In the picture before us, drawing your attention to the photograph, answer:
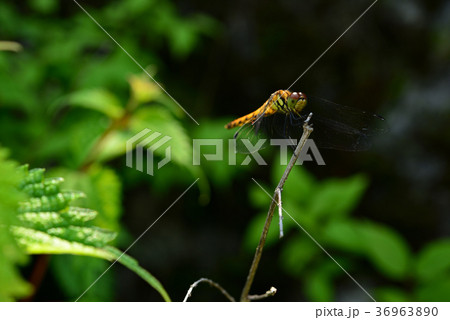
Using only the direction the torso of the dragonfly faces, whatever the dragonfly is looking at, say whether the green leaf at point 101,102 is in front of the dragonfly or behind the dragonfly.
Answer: behind

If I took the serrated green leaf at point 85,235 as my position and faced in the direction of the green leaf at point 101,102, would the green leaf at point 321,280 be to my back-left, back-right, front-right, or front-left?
front-right

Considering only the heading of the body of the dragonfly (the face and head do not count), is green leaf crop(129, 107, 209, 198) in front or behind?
behind

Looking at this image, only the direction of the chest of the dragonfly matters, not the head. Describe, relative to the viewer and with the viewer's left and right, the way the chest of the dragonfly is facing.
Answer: facing the viewer and to the right of the viewer

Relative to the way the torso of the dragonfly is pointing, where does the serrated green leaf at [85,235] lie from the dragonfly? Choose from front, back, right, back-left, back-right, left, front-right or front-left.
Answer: right

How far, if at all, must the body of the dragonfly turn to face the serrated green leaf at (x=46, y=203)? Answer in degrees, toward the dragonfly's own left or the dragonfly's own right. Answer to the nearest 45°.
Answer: approximately 90° to the dragonfly's own right

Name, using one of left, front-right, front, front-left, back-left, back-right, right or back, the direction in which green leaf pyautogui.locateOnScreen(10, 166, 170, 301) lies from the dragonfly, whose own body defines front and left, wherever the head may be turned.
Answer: right

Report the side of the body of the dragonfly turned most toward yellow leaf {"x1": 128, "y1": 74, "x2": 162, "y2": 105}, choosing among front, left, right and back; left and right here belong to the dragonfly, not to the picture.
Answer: back
